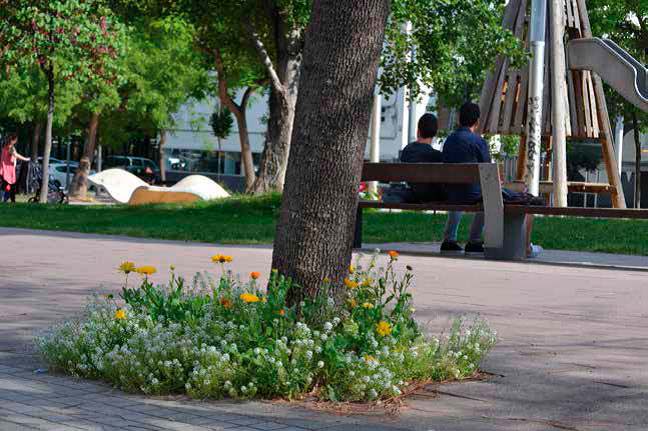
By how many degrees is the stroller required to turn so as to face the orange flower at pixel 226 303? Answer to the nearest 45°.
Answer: approximately 90° to its right

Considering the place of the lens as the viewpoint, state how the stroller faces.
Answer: facing to the right of the viewer

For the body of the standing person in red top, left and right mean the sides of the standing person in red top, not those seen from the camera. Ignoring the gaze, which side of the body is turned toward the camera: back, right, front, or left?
right

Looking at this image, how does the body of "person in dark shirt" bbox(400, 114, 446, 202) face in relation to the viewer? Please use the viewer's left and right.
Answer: facing away from the viewer

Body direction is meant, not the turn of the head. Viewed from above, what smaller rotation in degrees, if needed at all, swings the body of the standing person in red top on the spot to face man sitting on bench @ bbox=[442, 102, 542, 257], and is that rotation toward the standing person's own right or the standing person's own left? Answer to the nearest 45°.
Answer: approximately 90° to the standing person's own right

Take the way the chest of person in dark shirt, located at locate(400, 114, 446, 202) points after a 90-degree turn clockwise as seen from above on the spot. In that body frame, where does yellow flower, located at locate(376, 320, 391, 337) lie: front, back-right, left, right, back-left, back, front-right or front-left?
right

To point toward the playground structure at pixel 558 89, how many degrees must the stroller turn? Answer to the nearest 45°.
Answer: approximately 45° to its right

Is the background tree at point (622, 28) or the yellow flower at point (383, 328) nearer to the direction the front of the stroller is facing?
the background tree

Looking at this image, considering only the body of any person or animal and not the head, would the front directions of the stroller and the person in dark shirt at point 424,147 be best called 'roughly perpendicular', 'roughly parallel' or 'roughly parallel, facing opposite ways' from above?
roughly perpendicular

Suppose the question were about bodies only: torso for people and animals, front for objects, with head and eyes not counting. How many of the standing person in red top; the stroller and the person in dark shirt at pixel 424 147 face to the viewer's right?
2

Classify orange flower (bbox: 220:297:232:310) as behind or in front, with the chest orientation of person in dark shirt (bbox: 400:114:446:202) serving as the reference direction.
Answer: behind

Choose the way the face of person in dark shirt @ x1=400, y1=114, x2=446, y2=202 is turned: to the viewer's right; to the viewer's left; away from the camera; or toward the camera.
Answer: away from the camera

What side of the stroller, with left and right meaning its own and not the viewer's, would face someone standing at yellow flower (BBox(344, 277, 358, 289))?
right

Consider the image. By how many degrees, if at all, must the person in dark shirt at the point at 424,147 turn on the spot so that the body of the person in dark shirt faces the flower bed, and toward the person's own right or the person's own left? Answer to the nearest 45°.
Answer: approximately 180°
